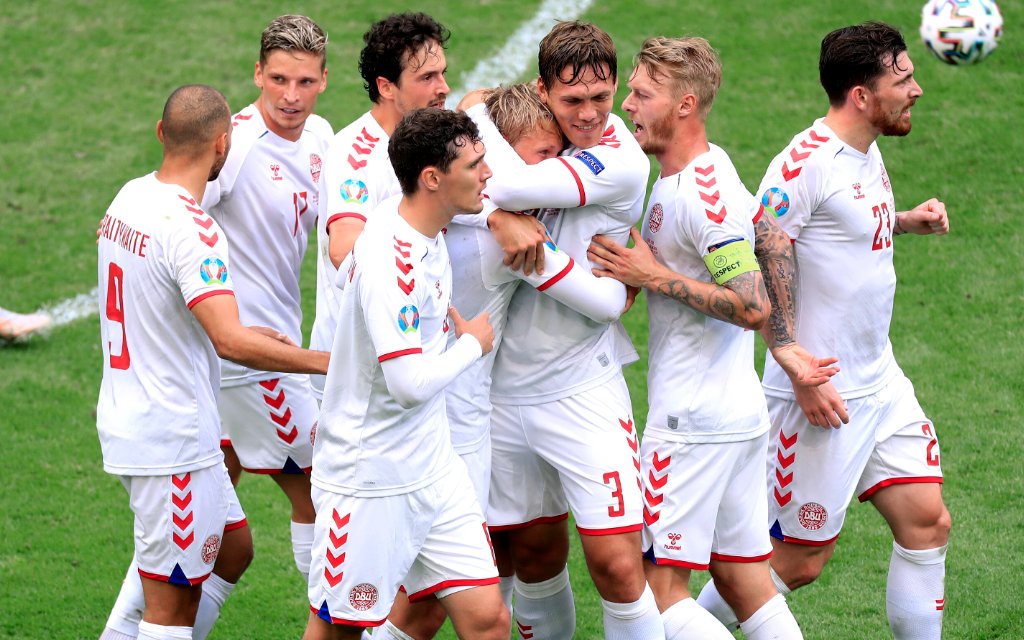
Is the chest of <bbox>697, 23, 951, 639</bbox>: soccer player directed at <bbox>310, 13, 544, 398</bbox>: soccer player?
no

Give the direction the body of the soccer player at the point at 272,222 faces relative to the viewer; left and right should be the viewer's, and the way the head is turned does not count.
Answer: facing the viewer and to the right of the viewer

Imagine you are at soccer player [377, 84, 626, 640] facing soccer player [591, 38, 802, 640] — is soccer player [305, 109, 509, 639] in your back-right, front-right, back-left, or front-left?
back-right

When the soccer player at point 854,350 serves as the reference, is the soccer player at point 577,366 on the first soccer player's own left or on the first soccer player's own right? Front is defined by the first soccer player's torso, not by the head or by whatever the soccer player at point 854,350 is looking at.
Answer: on the first soccer player's own right

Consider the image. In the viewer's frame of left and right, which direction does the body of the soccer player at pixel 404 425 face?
facing to the right of the viewer

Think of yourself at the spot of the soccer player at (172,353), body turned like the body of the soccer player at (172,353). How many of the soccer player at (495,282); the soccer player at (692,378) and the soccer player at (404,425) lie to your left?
0

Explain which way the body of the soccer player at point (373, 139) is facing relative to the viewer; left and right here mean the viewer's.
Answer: facing to the right of the viewer

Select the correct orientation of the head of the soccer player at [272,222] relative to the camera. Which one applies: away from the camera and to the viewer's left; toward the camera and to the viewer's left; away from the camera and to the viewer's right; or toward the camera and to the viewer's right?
toward the camera and to the viewer's right

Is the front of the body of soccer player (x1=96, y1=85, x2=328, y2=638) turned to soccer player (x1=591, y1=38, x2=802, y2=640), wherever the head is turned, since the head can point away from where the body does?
no

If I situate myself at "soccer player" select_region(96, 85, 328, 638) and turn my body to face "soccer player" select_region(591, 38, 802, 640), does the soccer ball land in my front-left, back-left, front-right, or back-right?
front-left

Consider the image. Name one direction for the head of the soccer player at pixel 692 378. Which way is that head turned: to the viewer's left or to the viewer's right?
to the viewer's left
